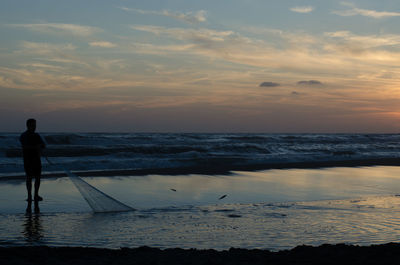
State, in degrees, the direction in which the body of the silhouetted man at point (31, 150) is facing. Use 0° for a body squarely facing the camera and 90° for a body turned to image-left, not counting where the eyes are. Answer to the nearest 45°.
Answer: approximately 315°

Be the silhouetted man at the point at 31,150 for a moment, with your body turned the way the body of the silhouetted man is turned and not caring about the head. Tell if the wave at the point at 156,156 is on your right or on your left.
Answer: on your left
